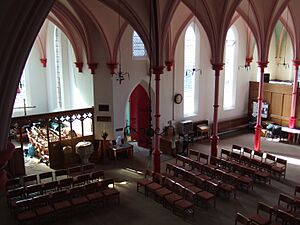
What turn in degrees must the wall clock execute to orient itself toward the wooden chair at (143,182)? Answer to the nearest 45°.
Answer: approximately 45° to its right

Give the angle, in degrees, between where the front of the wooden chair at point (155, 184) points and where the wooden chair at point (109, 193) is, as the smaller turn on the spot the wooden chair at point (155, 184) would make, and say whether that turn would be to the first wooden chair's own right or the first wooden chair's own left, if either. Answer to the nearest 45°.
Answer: approximately 45° to the first wooden chair's own right

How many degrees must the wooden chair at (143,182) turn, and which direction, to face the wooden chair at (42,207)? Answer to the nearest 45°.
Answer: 0° — it already faces it

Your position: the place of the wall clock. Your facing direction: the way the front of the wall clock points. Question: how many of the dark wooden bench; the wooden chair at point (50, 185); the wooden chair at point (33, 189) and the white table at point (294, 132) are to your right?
2

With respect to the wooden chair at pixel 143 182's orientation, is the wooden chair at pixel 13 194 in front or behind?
in front

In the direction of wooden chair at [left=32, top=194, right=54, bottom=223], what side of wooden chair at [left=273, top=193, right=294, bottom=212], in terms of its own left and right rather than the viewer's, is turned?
front

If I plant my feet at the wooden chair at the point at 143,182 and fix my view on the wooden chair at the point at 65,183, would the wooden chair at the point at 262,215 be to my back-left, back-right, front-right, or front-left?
back-left

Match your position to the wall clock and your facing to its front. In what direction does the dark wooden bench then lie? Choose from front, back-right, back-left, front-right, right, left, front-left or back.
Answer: left
